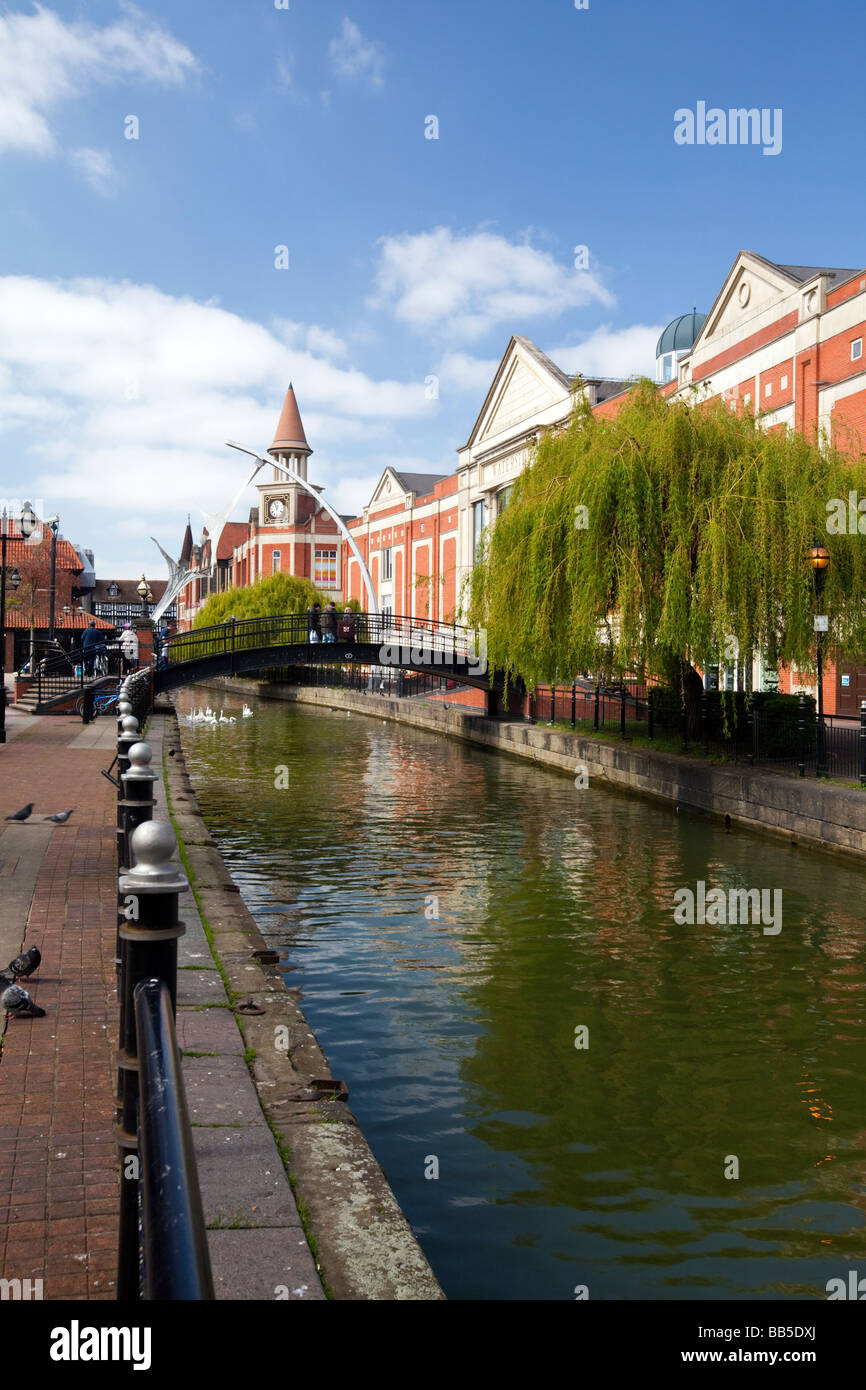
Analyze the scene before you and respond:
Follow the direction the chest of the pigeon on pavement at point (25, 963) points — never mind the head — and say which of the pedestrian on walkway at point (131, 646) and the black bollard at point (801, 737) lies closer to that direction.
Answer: the black bollard

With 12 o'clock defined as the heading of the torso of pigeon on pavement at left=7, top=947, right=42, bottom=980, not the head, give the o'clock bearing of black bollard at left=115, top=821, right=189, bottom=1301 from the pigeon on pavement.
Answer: The black bollard is roughly at 3 o'clock from the pigeon on pavement.

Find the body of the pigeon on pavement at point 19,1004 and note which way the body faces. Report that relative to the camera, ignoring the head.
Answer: to the viewer's left

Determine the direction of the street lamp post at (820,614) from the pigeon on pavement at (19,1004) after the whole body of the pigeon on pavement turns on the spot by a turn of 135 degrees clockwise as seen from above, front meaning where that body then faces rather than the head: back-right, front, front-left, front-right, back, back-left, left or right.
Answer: front

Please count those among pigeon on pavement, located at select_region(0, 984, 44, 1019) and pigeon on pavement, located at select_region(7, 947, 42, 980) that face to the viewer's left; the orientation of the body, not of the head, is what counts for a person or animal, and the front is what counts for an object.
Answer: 1

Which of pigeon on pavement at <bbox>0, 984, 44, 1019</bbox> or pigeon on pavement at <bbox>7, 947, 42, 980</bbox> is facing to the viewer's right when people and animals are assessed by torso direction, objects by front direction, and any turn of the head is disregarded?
pigeon on pavement at <bbox>7, 947, 42, 980</bbox>

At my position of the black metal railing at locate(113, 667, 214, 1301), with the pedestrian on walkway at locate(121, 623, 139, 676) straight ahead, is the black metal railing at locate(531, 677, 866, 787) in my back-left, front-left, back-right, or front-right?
front-right

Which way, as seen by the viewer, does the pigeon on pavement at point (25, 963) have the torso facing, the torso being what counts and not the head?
to the viewer's right

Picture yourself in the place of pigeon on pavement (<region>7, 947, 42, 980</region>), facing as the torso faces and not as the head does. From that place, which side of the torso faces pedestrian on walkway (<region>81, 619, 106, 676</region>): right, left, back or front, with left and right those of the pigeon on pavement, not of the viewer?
left

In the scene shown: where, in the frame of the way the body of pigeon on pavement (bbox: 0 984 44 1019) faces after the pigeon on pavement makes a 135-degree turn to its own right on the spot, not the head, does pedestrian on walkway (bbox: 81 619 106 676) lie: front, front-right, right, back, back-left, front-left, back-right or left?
front-left

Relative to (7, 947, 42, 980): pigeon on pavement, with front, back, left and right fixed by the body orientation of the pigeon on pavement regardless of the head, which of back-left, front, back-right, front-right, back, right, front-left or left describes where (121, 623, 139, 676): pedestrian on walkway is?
left

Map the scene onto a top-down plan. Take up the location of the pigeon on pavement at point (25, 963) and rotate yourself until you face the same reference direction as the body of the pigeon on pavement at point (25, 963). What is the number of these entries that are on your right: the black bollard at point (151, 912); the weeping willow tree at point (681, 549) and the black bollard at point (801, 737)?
1

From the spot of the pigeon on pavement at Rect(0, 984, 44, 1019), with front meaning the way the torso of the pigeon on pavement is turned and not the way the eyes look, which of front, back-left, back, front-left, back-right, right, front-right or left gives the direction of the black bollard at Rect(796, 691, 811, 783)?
back-right

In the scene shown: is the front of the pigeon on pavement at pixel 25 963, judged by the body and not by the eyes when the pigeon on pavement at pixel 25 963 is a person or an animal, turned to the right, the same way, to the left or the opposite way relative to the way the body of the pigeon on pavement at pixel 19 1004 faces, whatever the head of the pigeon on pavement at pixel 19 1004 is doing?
the opposite way
